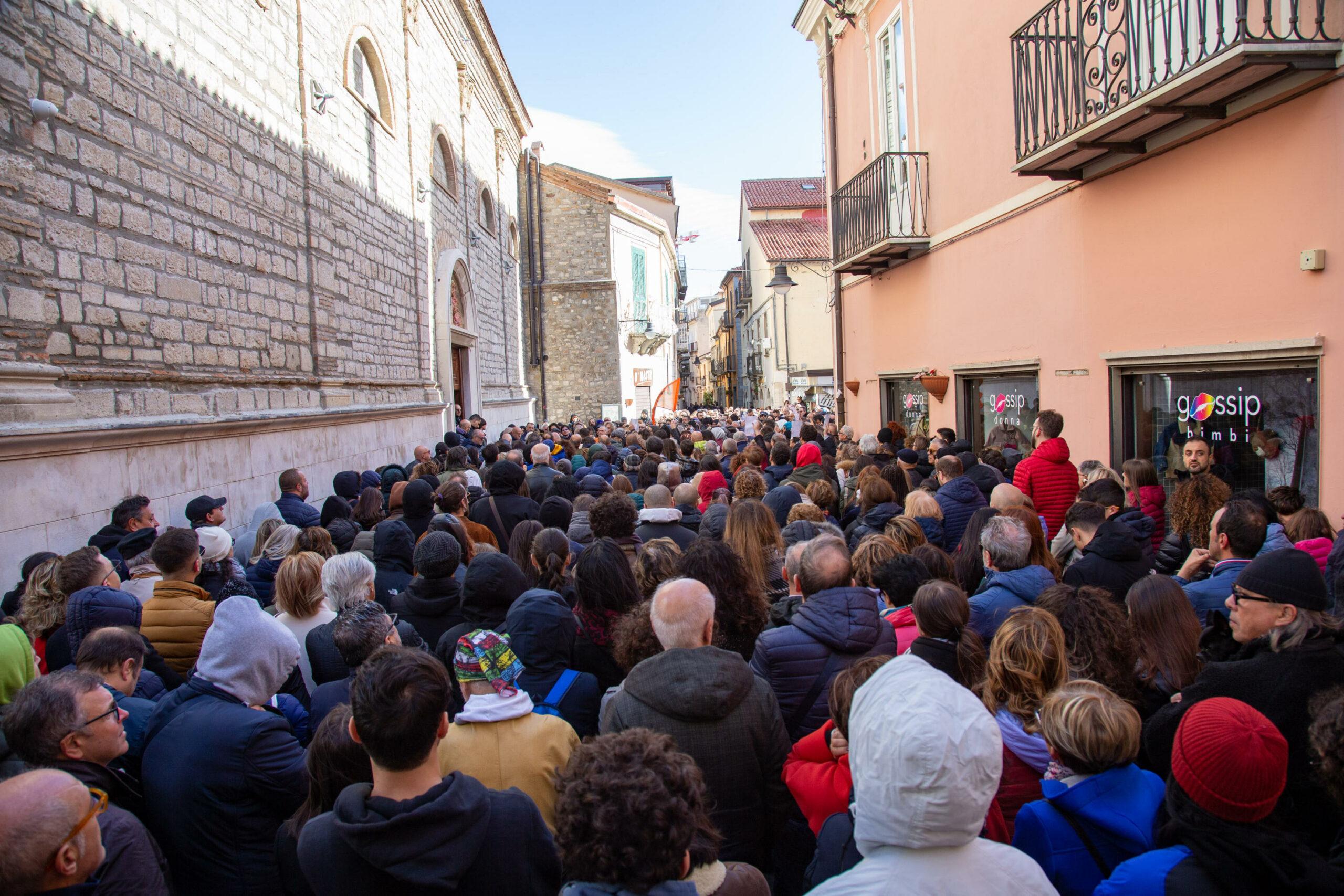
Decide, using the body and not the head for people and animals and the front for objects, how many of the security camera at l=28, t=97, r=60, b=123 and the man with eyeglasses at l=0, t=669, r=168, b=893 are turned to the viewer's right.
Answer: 2

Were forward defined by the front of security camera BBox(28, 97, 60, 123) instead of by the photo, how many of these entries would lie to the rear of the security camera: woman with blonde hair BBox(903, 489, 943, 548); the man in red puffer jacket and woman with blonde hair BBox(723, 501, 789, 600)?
0

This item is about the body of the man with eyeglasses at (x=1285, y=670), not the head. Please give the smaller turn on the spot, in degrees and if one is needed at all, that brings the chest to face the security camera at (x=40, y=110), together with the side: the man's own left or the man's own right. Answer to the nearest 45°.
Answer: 0° — they already face it

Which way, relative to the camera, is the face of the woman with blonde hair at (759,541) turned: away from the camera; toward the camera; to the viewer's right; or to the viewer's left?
away from the camera

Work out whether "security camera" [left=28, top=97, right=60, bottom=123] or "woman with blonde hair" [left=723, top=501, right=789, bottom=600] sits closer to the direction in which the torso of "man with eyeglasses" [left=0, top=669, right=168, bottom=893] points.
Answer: the woman with blonde hair

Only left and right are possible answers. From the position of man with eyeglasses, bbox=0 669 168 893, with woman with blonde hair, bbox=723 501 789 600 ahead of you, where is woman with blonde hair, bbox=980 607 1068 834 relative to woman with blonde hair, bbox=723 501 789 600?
right

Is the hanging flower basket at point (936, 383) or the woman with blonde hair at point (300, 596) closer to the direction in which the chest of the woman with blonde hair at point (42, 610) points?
the hanging flower basket

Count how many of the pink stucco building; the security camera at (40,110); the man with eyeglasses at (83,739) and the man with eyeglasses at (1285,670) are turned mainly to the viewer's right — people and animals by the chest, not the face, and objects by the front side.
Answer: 2

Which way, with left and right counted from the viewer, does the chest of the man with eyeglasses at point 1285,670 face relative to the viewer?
facing to the left of the viewer

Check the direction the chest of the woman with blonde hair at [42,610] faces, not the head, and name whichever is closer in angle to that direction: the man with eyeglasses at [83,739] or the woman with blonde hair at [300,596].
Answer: the woman with blonde hair

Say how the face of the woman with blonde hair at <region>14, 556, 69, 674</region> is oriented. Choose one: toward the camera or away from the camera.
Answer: away from the camera

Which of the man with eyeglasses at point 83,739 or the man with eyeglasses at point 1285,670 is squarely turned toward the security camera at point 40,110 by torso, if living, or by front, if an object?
the man with eyeglasses at point 1285,670

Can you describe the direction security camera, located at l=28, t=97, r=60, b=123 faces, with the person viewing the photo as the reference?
facing to the right of the viewer

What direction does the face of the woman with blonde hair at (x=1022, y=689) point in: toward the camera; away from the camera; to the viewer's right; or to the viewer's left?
away from the camera

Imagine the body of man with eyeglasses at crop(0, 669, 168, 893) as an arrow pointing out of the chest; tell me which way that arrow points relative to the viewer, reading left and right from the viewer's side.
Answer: facing to the right of the viewer
